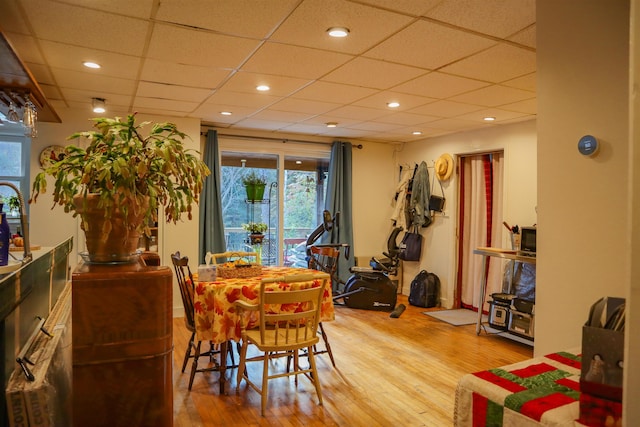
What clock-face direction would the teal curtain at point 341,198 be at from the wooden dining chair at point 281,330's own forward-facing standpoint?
The teal curtain is roughly at 2 o'clock from the wooden dining chair.

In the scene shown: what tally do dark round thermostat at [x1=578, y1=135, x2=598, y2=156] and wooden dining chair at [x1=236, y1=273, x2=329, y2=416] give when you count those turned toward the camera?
1

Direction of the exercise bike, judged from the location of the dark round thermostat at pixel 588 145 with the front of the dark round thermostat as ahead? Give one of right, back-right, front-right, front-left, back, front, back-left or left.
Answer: back-right

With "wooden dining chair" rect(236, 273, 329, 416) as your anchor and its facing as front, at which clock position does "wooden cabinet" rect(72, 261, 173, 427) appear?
The wooden cabinet is roughly at 8 o'clock from the wooden dining chair.

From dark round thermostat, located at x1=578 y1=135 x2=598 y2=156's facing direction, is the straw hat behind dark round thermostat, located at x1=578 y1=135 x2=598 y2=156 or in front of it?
behind

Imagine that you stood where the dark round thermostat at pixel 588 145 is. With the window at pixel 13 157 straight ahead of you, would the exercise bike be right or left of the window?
right

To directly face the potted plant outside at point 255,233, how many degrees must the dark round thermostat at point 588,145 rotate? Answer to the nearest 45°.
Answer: approximately 135° to its right

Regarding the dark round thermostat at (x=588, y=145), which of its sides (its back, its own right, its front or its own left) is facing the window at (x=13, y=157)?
right

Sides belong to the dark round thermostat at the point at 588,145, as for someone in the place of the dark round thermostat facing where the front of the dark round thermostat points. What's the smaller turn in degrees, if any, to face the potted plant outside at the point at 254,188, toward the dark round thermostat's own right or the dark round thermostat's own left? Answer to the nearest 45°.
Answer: approximately 135° to the dark round thermostat's own right

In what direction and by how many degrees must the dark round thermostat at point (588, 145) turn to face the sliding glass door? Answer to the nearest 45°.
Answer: approximately 135° to its right

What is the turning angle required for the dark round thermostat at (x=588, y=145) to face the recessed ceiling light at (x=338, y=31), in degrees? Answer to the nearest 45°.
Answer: approximately 90° to its right

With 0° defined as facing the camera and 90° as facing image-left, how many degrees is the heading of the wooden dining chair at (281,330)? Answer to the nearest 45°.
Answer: approximately 135°

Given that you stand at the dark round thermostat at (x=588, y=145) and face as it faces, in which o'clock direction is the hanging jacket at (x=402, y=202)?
The hanging jacket is roughly at 5 o'clock from the dark round thermostat.
